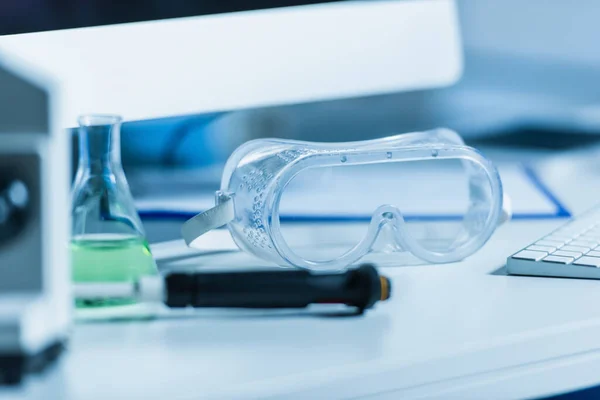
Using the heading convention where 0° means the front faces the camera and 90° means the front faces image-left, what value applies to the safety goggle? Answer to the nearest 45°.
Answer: approximately 315°
